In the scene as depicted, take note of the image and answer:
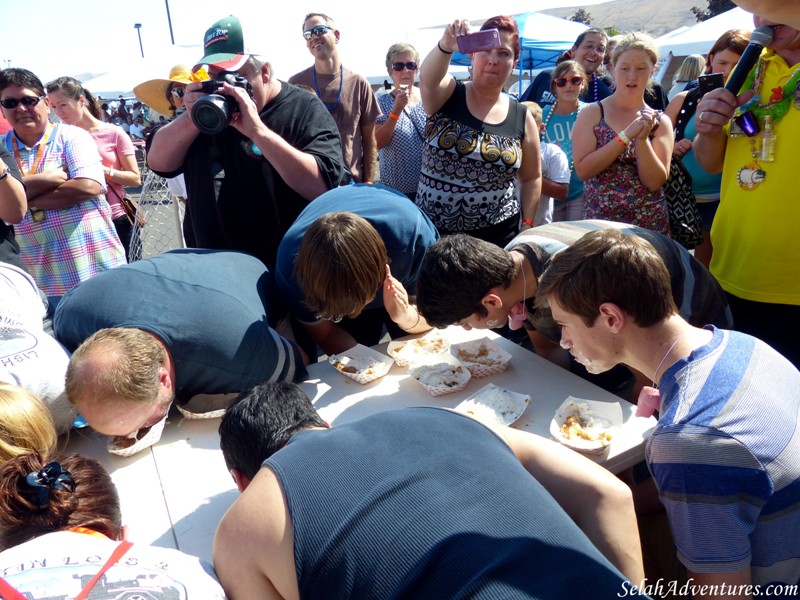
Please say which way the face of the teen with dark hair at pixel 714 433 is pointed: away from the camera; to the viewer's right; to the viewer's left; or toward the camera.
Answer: to the viewer's left

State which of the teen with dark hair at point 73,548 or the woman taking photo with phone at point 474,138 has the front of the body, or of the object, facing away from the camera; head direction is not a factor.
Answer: the teen with dark hair

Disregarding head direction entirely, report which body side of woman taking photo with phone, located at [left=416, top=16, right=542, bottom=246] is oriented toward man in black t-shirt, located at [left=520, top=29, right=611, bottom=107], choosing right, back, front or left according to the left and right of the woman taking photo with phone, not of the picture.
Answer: back

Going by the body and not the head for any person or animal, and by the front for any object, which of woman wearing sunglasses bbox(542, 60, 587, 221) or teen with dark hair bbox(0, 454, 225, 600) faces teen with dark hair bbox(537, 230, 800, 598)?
the woman wearing sunglasses

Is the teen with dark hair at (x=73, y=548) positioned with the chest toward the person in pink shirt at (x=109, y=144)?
yes

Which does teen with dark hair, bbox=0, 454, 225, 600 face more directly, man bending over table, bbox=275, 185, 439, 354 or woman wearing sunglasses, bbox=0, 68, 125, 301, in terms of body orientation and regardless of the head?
the woman wearing sunglasses

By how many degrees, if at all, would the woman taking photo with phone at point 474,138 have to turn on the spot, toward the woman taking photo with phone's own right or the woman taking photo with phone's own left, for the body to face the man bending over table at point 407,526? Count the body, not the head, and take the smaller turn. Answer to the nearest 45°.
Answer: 0° — they already face them

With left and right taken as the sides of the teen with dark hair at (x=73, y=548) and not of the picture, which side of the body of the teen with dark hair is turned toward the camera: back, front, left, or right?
back

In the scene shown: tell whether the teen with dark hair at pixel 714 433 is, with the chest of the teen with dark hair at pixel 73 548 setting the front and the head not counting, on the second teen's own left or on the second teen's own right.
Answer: on the second teen's own right

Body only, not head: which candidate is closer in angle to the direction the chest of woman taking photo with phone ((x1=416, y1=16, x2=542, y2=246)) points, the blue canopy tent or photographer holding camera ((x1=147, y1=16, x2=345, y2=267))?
the photographer holding camera
